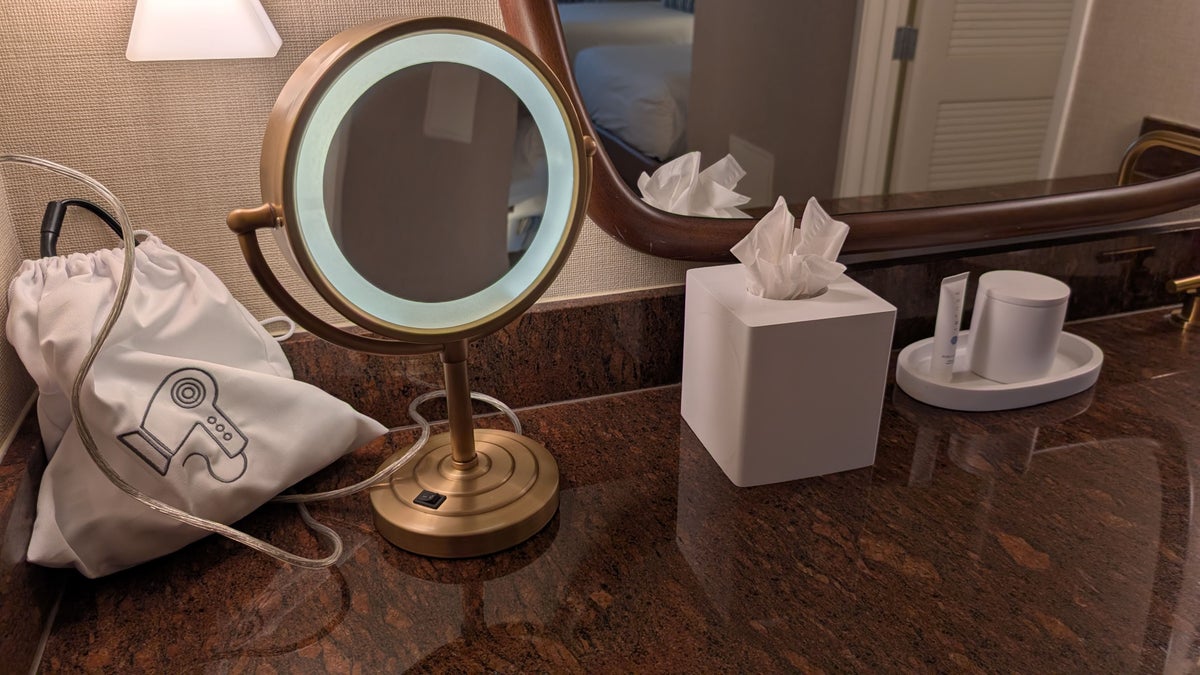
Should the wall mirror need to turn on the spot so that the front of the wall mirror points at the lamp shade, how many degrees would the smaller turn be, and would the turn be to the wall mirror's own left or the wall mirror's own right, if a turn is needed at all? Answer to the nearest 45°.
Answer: approximately 90° to the wall mirror's own right

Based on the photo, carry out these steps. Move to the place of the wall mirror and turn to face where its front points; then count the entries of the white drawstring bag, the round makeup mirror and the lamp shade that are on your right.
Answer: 3

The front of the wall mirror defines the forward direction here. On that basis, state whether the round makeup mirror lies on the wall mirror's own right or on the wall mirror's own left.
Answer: on the wall mirror's own right

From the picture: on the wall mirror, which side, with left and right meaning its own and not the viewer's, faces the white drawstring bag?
right

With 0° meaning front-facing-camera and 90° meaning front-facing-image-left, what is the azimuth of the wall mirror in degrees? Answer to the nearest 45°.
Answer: approximately 315°
